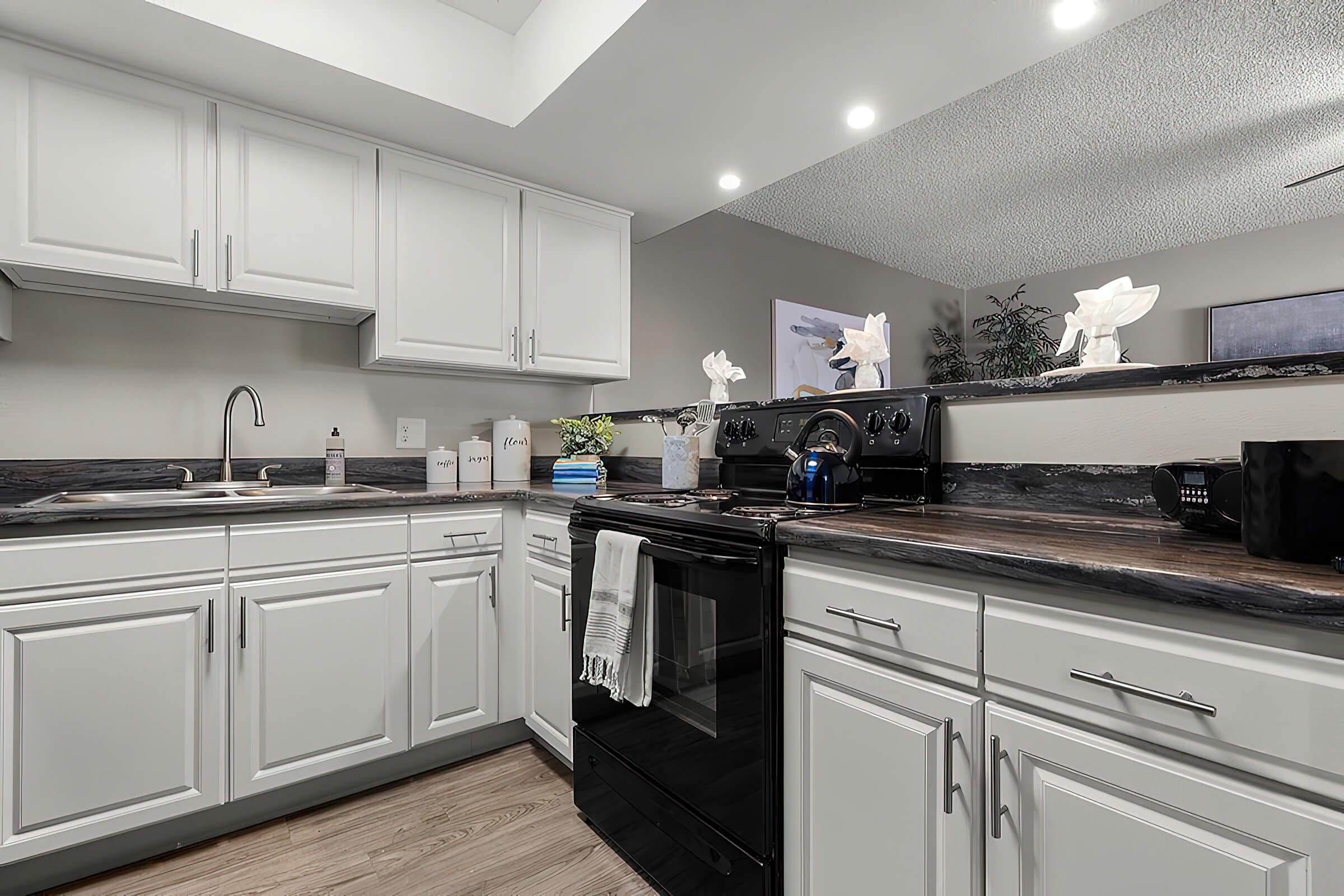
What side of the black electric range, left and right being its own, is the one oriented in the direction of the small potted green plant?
right

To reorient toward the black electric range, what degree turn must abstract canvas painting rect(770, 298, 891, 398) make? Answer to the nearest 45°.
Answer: approximately 45° to its right

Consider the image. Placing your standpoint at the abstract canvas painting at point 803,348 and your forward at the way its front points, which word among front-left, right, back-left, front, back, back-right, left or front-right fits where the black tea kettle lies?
front-right

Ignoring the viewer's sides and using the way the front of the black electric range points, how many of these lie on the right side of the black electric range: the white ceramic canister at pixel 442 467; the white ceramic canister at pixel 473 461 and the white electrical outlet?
3

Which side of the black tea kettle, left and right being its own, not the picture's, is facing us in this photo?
left

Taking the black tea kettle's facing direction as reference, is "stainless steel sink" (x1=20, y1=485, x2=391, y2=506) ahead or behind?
ahead

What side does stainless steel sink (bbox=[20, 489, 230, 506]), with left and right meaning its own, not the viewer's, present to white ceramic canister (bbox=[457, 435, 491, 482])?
left

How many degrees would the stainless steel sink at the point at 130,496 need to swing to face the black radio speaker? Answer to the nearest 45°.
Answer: approximately 45° to its left

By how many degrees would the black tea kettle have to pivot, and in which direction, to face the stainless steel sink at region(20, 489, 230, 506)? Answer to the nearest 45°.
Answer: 0° — it already faces it

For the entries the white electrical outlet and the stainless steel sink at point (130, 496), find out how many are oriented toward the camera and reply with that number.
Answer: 2

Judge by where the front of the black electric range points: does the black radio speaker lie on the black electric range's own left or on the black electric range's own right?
on the black electric range's own left

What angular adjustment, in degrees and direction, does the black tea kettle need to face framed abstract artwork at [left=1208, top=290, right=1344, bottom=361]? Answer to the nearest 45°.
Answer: approximately 135° to its right
